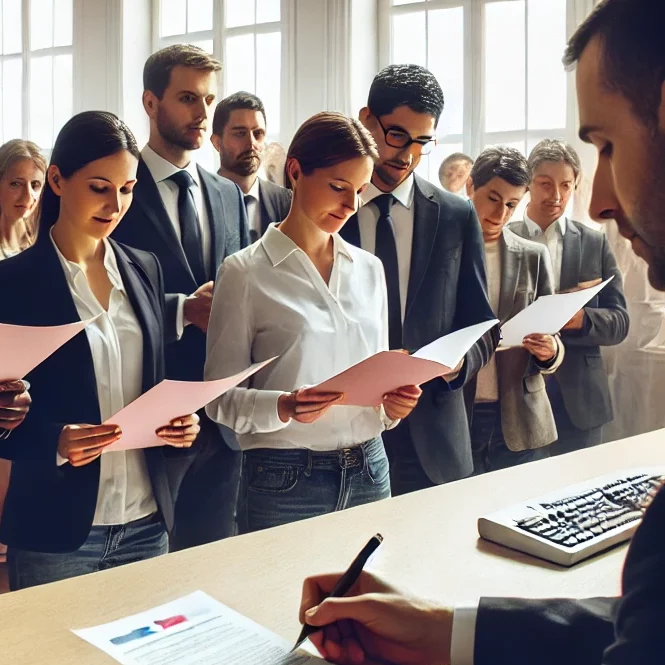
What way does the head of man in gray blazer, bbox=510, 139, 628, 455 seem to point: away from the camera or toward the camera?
toward the camera

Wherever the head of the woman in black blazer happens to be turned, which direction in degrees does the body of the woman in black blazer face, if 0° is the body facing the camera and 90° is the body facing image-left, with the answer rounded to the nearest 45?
approximately 315°

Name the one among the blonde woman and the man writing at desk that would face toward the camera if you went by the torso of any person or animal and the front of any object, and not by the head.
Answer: the blonde woman

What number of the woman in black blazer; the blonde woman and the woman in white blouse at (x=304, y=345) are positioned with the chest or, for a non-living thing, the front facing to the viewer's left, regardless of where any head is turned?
0

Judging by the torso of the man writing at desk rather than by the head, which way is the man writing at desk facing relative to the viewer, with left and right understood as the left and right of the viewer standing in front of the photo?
facing to the left of the viewer

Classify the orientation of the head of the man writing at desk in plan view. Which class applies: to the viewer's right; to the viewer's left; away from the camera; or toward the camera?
to the viewer's left

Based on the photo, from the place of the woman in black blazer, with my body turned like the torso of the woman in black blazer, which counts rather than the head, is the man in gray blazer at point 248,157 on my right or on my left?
on my left

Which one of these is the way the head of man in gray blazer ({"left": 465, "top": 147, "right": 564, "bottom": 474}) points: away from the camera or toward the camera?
toward the camera

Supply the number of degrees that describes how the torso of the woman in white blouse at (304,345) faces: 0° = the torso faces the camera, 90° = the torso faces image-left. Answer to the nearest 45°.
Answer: approximately 315°
